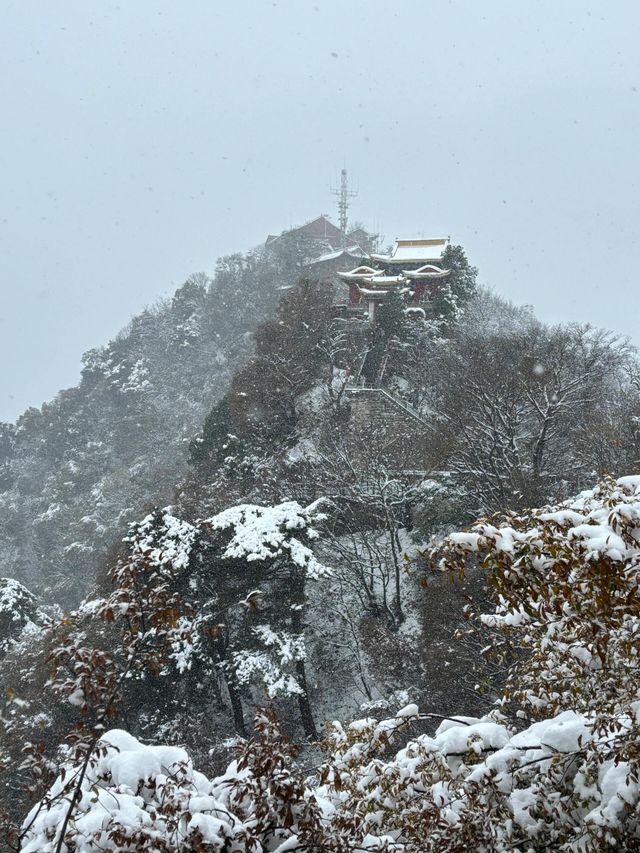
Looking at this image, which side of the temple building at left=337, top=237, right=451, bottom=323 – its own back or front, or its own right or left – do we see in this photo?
front
